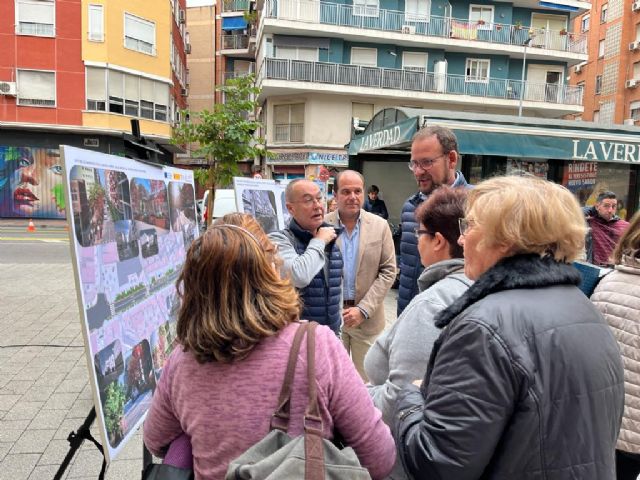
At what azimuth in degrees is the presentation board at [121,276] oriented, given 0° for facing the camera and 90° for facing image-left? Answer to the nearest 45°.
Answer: approximately 315°

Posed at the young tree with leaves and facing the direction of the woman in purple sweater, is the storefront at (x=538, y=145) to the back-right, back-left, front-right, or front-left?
front-left

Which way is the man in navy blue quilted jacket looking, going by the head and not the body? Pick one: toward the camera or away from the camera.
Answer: toward the camera

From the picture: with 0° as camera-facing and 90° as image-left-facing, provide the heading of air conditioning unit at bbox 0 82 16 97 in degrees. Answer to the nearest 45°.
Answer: approximately 0°

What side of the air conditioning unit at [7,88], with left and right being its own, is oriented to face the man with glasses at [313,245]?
front

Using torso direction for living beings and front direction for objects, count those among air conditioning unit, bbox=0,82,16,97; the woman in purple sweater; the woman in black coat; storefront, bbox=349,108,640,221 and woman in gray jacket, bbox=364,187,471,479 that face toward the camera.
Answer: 2

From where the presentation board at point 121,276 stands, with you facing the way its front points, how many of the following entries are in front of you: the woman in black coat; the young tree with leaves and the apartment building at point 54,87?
1

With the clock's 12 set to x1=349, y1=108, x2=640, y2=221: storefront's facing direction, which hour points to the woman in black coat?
The woman in black coat is roughly at 12 o'clock from the storefront.

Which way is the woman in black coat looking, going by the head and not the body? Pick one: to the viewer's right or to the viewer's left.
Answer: to the viewer's left

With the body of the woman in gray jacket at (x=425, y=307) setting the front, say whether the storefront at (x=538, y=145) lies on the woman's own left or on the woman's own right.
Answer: on the woman's own right

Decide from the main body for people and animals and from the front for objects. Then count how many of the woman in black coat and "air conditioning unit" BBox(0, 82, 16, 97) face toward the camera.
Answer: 1

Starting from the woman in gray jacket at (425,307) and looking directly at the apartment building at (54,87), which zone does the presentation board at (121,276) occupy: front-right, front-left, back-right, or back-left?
front-left

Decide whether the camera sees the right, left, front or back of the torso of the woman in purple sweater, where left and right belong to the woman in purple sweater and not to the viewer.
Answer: back
